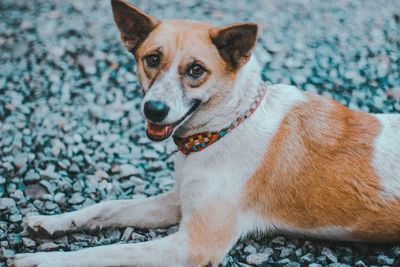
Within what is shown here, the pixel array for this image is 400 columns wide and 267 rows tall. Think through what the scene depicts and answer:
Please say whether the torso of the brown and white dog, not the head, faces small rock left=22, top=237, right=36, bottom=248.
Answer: yes

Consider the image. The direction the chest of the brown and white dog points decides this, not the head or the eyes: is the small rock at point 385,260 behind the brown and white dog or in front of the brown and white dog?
behind

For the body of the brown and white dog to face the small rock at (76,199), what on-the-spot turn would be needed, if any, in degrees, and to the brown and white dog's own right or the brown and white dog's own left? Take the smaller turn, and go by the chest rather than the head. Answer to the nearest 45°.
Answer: approximately 45° to the brown and white dog's own right

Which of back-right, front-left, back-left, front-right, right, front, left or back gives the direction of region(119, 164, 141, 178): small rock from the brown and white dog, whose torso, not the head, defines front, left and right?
front-right

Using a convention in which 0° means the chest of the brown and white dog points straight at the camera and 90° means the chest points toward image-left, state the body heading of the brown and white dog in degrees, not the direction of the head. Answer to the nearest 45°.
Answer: approximately 90°

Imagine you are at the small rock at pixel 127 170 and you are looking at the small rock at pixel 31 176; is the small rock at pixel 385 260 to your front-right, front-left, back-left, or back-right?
back-left

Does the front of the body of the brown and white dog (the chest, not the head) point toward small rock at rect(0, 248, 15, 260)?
yes

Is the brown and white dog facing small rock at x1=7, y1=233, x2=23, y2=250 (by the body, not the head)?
yes

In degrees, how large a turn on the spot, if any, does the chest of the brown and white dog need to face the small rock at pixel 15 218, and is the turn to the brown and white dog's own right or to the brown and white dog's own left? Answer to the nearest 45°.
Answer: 0° — it already faces it

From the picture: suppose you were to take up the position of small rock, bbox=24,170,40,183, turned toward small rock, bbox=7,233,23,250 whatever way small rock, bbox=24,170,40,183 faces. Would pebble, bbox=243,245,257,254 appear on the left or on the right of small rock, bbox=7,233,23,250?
left

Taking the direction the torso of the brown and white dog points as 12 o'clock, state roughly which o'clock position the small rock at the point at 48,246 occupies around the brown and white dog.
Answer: The small rock is roughly at 12 o'clock from the brown and white dog.

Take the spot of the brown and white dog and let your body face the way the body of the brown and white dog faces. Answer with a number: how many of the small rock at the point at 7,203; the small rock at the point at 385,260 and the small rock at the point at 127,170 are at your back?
1

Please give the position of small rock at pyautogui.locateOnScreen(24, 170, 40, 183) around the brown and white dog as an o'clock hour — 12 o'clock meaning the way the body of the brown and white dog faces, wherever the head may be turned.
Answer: The small rock is roughly at 1 o'clock from the brown and white dog.
